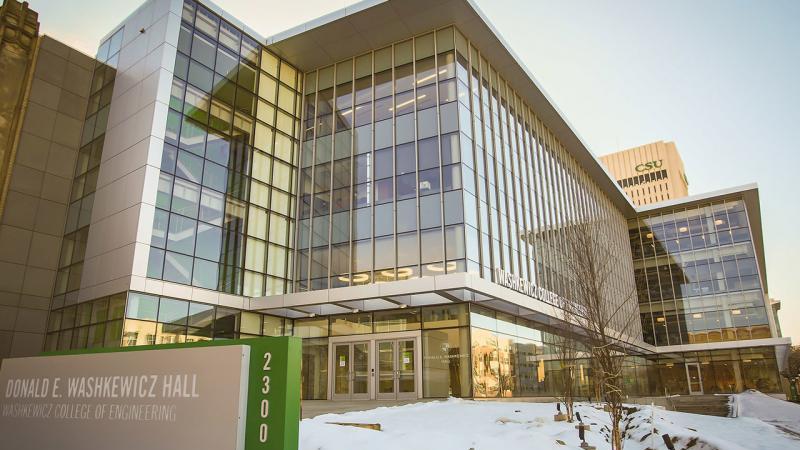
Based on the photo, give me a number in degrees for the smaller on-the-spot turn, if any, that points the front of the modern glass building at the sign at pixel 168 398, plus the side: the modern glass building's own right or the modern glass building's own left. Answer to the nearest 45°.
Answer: approximately 45° to the modern glass building's own right
